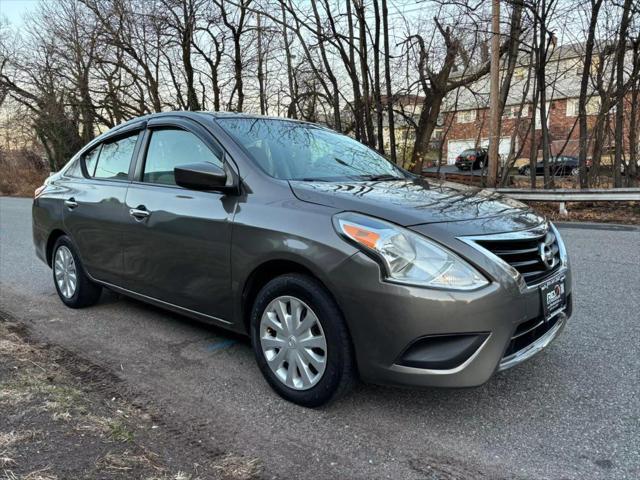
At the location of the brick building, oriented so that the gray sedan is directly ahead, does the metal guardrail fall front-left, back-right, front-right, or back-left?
front-left

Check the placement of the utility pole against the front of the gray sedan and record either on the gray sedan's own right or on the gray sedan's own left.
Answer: on the gray sedan's own left

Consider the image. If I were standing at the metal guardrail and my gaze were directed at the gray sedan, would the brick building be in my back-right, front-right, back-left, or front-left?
back-right

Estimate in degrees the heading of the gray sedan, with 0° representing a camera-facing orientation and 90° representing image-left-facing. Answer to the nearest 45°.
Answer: approximately 315°

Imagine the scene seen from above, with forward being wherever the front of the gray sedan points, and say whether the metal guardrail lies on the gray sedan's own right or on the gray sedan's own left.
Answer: on the gray sedan's own left

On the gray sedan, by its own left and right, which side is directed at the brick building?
left

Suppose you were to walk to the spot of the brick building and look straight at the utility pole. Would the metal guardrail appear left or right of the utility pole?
left
